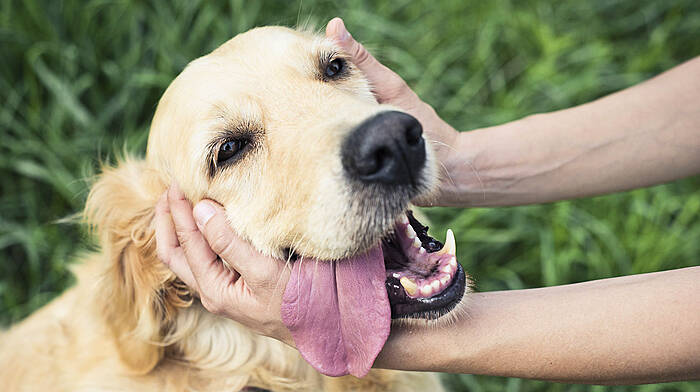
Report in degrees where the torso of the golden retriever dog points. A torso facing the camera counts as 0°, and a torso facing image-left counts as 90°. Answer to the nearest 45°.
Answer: approximately 315°
